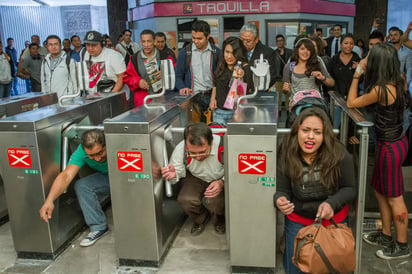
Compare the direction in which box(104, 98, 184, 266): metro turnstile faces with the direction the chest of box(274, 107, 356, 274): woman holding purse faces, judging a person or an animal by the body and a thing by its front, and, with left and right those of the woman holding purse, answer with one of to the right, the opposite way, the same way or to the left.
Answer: the same way

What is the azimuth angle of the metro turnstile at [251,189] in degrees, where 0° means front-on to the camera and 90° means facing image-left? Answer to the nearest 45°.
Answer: approximately 0°

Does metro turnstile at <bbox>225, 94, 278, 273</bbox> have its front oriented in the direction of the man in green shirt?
no

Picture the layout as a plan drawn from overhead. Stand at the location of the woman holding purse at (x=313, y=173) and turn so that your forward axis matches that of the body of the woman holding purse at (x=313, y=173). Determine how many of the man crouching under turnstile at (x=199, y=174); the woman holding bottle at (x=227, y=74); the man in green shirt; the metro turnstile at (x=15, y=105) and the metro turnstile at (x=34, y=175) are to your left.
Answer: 0

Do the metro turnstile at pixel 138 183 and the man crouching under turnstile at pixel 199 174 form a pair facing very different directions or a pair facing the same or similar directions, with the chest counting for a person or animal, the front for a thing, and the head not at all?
same or similar directions

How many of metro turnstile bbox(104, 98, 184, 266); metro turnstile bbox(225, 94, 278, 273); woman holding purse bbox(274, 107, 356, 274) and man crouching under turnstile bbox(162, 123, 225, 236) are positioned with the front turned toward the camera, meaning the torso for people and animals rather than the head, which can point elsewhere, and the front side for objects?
4

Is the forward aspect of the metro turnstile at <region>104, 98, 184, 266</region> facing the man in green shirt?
no

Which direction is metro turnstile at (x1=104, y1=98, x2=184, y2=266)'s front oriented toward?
toward the camera

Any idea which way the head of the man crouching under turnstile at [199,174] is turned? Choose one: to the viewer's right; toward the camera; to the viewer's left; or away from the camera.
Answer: toward the camera

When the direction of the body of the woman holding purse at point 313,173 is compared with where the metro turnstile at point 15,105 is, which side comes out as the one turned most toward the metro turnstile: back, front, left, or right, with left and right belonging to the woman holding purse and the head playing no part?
right

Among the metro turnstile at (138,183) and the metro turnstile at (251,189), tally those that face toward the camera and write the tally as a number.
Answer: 2

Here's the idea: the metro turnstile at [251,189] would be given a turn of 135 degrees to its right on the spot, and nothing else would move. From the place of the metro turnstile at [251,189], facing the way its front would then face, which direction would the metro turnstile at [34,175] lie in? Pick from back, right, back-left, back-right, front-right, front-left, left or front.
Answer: front-left

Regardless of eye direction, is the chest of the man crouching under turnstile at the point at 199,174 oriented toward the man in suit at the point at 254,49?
no

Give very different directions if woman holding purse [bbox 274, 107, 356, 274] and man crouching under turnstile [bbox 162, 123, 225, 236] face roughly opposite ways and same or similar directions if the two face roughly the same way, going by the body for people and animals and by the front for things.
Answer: same or similar directions

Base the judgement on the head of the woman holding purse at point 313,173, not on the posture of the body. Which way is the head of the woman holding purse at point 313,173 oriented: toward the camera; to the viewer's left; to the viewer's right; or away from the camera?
toward the camera

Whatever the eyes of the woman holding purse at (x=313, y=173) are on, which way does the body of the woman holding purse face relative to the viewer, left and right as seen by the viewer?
facing the viewer

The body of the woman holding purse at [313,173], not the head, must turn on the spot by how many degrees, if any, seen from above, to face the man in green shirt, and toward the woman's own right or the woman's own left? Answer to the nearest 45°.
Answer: approximately 90° to the woman's own right

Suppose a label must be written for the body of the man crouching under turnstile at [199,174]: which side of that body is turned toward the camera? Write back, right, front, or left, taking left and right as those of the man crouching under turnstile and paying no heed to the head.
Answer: front
